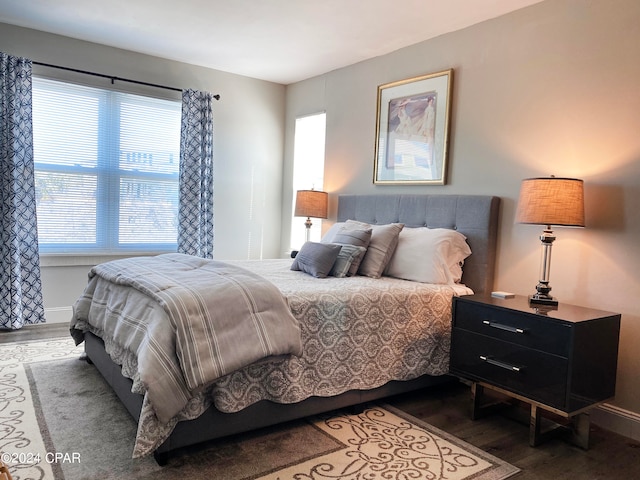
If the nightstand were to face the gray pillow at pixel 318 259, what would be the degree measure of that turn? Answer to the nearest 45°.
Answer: approximately 45° to its right

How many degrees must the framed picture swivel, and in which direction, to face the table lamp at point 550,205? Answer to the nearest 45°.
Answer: approximately 90° to its left

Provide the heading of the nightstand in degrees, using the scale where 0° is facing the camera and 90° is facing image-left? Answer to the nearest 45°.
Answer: approximately 45°

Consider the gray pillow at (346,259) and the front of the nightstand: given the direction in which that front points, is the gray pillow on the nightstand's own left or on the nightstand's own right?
on the nightstand's own right

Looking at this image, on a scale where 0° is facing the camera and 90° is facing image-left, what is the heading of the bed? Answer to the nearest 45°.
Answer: approximately 45°

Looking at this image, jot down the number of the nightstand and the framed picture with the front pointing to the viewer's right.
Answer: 0

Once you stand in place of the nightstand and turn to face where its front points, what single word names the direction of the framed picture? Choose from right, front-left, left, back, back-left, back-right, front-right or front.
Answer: right

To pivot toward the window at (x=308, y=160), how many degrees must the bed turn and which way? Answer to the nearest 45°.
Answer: approximately 135° to its right

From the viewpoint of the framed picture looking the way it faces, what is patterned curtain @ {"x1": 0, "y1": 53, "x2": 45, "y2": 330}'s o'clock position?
The patterned curtain is roughly at 1 o'clock from the framed picture.
